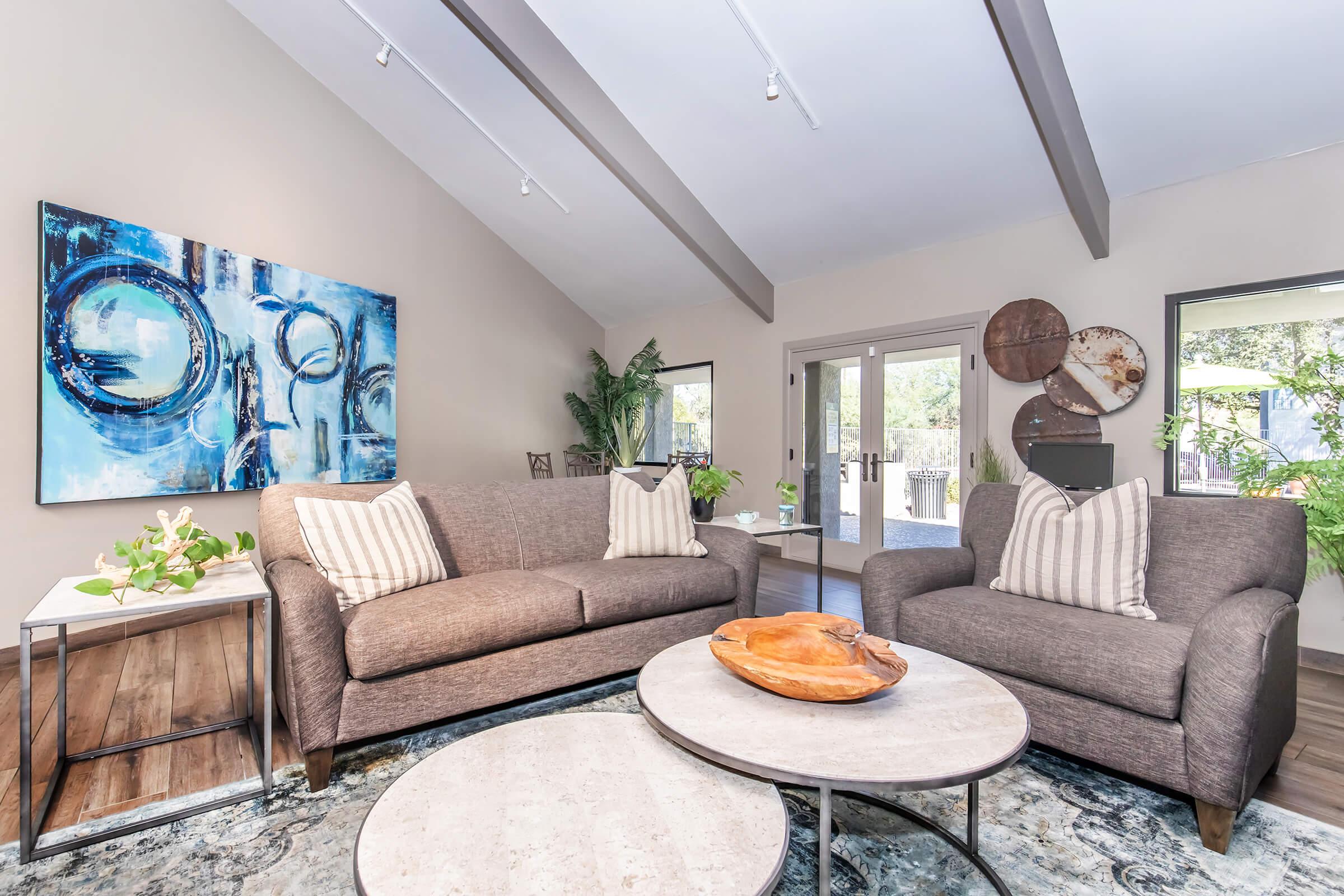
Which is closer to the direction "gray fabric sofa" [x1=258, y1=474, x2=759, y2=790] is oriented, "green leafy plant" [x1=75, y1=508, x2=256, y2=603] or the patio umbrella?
the patio umbrella

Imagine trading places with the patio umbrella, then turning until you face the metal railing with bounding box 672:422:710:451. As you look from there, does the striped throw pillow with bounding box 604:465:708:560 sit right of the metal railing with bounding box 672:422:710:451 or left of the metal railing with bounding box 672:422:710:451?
left

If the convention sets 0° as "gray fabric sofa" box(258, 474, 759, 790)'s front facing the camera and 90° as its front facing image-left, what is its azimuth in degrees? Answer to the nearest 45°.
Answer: approximately 315°

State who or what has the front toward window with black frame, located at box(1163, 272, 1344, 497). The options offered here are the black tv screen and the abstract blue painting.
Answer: the abstract blue painting

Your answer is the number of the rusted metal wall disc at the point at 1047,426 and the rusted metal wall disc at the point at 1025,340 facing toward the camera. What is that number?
2

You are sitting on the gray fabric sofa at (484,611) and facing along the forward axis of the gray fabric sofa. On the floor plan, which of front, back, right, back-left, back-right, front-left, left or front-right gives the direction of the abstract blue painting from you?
back
